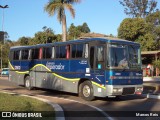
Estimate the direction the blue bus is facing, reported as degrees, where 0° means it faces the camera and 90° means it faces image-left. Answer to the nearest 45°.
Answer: approximately 315°

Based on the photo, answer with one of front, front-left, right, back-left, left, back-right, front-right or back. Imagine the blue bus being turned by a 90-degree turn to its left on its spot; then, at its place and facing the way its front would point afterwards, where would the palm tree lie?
front-left
